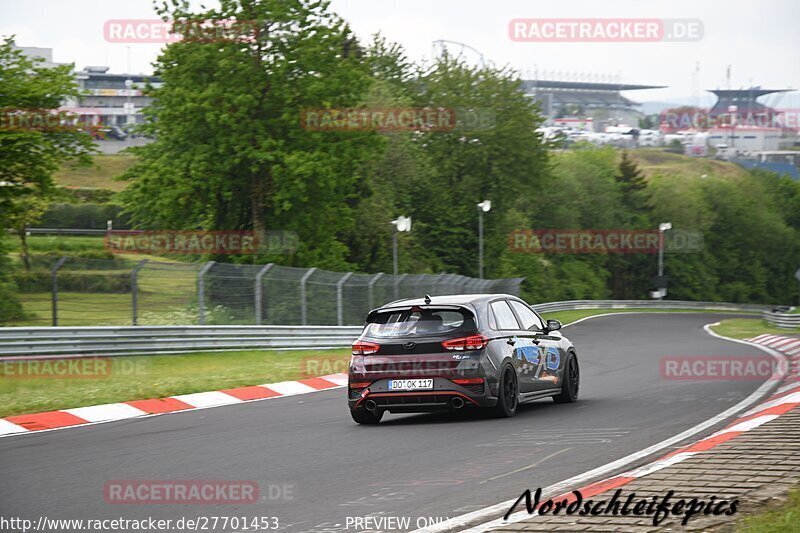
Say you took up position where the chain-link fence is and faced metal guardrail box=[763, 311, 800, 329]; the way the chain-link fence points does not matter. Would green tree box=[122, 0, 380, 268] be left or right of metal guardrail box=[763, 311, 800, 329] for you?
left

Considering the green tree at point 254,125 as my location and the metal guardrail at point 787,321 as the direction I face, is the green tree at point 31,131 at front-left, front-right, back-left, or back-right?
back-right

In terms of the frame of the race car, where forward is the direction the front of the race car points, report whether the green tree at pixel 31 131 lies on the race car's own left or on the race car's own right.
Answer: on the race car's own left

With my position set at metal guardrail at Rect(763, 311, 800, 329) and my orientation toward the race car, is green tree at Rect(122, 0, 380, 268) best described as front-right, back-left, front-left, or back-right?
front-right

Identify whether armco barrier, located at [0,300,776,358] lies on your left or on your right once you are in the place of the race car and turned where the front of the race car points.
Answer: on your left

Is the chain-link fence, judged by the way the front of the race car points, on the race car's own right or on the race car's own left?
on the race car's own left

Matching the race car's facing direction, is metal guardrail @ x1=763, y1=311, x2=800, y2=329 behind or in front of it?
in front

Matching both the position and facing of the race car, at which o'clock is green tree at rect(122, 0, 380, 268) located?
The green tree is roughly at 10 o'clock from the race car.

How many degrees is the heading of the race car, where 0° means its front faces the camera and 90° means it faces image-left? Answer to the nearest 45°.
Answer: approximately 225°
